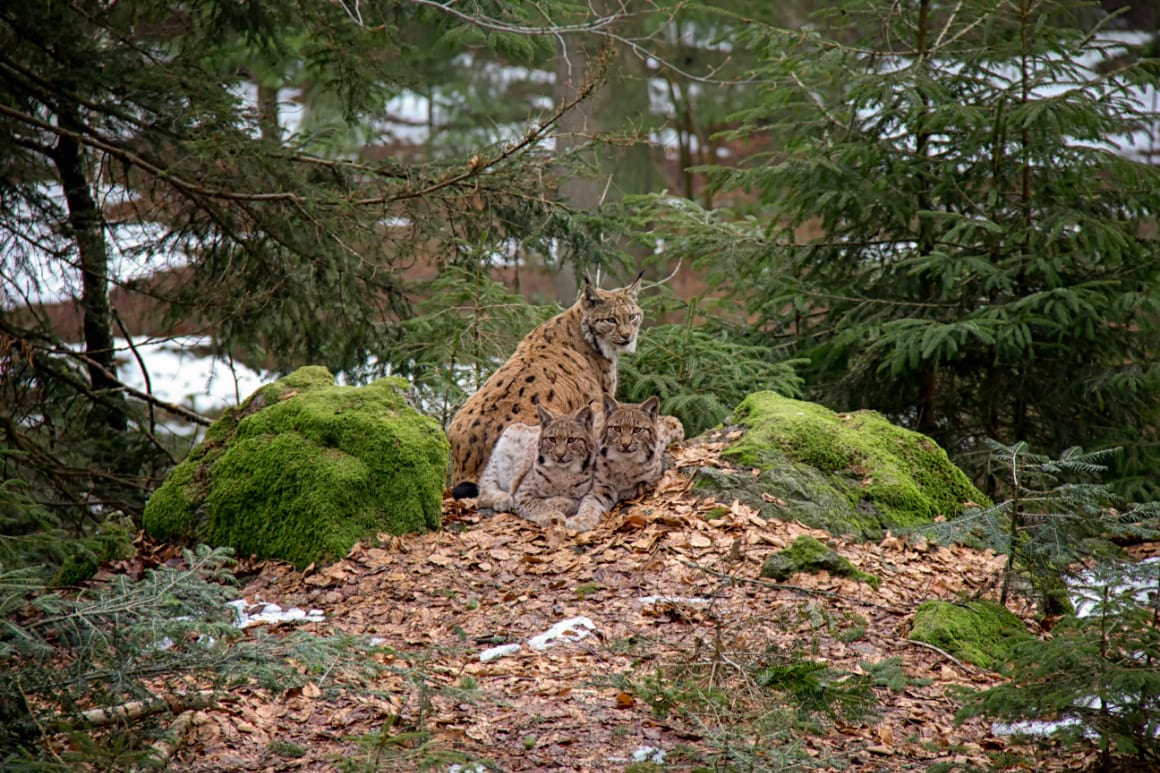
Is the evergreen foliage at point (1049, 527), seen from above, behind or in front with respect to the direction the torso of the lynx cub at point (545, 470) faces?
in front

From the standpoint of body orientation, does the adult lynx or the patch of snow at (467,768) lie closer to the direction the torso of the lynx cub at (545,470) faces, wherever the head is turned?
the patch of snow

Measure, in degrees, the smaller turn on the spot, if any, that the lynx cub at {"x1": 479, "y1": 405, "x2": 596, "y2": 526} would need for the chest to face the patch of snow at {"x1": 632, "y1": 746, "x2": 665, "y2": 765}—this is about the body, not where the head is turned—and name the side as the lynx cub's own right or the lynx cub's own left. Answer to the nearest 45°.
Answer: approximately 45° to the lynx cub's own right

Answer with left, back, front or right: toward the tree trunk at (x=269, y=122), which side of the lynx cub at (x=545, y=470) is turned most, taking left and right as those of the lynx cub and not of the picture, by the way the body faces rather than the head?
back

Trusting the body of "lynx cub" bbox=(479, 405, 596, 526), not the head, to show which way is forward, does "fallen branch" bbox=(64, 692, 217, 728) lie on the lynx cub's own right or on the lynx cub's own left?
on the lynx cub's own right

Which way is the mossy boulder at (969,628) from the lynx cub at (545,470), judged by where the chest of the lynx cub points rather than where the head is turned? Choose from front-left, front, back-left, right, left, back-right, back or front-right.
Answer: front

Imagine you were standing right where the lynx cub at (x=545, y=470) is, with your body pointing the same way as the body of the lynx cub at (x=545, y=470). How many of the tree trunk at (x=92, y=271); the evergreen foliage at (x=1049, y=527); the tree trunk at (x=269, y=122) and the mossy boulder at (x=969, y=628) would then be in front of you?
2

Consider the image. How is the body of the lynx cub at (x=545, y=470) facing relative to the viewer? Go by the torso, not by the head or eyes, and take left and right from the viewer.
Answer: facing the viewer and to the right of the viewer

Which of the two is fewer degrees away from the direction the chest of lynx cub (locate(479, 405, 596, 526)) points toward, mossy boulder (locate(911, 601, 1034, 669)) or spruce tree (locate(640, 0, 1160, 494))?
the mossy boulder

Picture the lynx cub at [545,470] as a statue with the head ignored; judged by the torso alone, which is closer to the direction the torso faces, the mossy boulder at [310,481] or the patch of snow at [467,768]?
the patch of snow

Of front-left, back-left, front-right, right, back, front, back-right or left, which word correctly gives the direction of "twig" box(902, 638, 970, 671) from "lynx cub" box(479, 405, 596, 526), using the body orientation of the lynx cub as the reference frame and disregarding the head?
front

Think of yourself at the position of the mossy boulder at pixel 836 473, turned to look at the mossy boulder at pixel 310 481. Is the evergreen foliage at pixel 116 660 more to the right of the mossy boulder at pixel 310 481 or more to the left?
left
